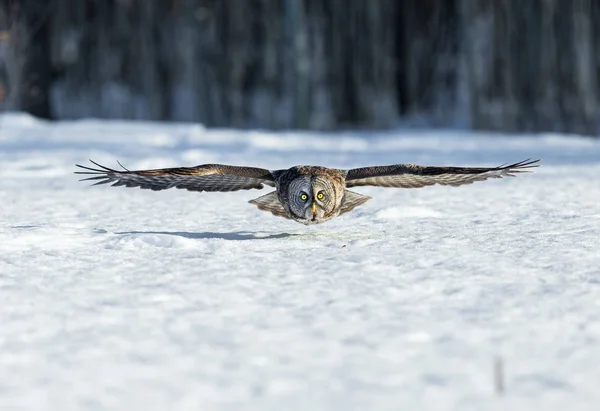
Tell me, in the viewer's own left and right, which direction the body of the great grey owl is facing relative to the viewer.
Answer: facing the viewer
